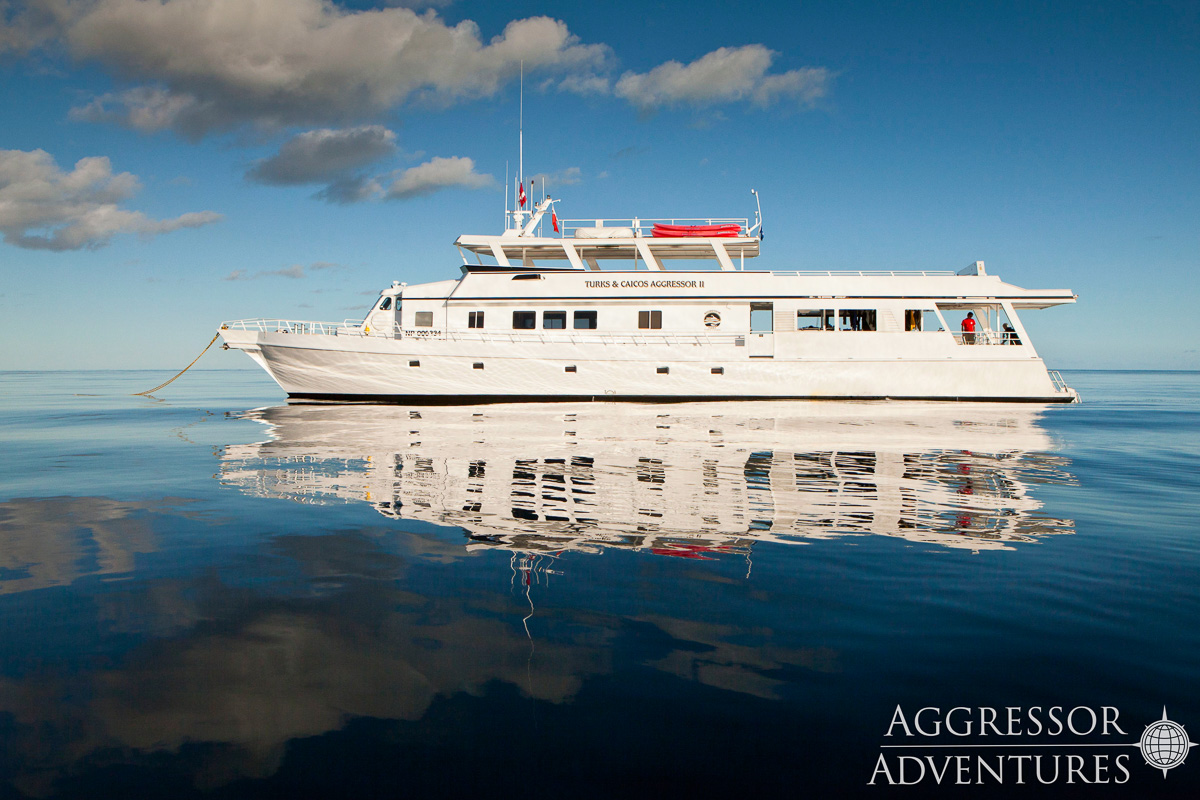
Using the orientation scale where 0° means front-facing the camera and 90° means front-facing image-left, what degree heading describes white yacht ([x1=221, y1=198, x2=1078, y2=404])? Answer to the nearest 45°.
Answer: approximately 90°
